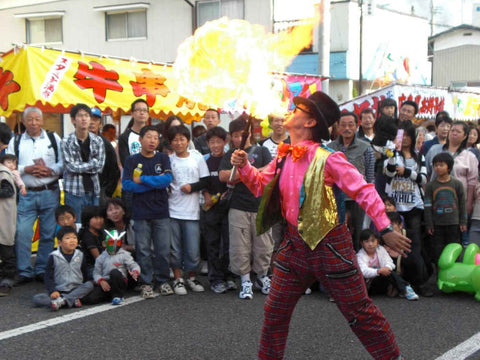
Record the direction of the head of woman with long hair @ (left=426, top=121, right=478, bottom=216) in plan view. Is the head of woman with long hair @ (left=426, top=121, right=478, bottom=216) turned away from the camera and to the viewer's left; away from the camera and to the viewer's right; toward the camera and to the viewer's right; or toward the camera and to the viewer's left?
toward the camera and to the viewer's left

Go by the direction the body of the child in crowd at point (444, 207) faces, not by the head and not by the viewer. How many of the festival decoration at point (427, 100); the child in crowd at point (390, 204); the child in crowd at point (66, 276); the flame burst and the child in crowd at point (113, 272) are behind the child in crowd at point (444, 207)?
1

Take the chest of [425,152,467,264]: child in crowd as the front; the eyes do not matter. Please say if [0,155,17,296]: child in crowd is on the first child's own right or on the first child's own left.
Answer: on the first child's own right

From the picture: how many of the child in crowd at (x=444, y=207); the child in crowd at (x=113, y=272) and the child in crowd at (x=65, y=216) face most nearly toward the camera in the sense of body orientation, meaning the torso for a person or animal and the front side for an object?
3

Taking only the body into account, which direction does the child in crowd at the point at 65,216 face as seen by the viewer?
toward the camera

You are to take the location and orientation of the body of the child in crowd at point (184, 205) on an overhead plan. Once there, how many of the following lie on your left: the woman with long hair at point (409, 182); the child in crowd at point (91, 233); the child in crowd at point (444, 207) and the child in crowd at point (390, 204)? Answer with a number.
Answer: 3

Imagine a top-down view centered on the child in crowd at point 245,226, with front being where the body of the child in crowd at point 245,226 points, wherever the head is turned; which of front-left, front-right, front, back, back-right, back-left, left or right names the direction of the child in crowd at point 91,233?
right

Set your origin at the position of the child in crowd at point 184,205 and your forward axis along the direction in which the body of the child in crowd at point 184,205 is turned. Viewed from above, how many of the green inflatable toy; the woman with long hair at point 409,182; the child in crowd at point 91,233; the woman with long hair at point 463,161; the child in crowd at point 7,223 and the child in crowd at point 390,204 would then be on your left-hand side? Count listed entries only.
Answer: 4

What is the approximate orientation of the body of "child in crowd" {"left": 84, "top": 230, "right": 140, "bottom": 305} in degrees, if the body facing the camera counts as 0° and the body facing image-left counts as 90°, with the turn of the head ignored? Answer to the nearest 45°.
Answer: approximately 0°

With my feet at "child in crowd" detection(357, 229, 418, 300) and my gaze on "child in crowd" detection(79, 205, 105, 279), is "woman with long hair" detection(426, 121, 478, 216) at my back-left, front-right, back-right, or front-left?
back-right

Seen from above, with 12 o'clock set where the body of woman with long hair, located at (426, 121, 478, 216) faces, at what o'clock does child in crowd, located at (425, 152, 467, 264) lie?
The child in crowd is roughly at 11 o'clock from the woman with long hair.

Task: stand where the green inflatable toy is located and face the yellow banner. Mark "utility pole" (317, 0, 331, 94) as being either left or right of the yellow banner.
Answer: right

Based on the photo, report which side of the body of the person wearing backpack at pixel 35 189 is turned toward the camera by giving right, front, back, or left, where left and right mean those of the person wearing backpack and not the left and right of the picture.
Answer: front
